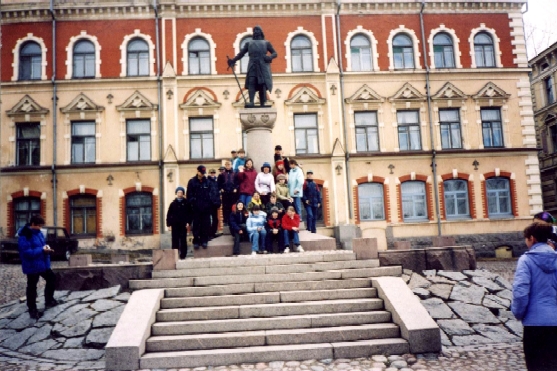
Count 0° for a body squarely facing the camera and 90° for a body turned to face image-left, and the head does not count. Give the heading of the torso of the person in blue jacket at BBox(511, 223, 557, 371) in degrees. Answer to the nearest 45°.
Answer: approximately 135°

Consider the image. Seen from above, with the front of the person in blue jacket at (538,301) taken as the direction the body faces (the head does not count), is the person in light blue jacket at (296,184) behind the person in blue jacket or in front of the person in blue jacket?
in front

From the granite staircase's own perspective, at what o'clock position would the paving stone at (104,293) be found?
The paving stone is roughly at 4 o'clock from the granite staircase.

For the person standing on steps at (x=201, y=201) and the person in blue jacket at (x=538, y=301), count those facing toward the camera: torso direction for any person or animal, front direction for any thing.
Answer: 1

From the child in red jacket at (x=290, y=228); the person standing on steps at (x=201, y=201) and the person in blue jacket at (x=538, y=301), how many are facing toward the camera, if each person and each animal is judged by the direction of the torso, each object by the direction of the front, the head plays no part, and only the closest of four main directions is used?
2

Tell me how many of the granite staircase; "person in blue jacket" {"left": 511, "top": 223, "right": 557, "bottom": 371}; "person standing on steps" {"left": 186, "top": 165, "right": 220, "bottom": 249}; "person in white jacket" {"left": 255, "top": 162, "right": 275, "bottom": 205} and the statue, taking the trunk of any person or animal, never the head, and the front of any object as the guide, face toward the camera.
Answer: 4
